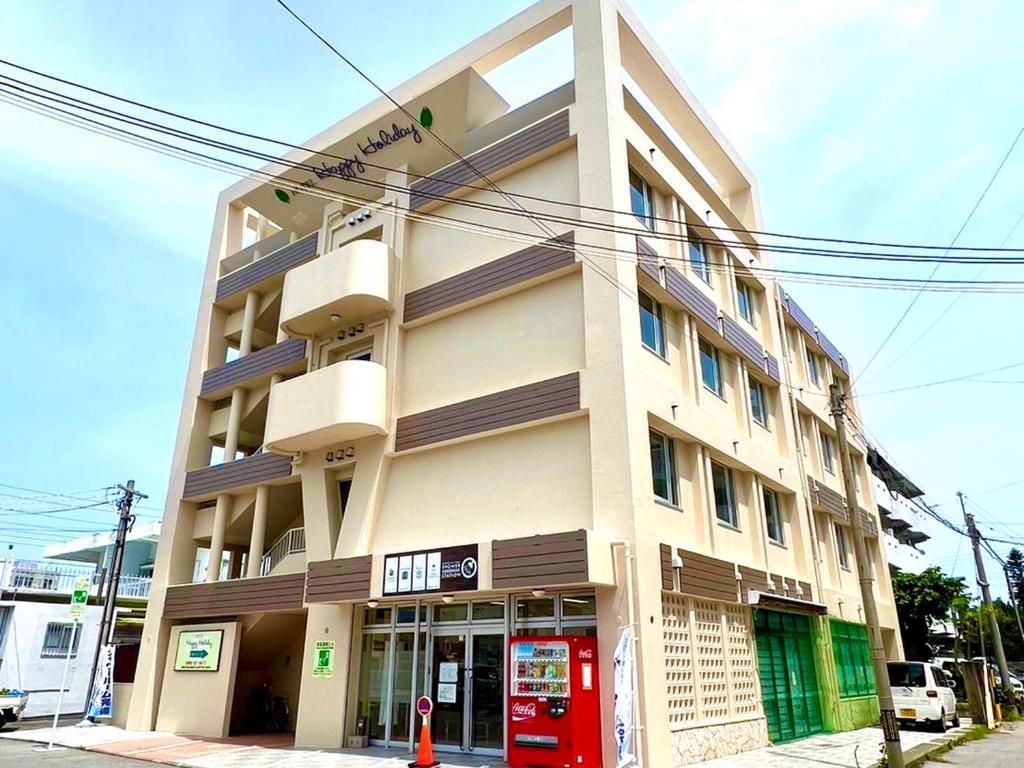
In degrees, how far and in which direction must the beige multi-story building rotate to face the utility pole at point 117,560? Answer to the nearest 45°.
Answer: approximately 90° to its right

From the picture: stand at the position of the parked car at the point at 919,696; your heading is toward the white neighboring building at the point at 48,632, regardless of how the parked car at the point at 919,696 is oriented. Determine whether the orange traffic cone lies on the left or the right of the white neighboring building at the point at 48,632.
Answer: left

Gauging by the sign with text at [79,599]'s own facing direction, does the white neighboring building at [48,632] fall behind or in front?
behind

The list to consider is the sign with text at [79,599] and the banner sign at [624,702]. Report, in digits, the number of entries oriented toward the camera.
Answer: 2

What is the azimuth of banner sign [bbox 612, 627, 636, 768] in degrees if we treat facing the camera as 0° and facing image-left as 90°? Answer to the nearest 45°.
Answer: approximately 0°

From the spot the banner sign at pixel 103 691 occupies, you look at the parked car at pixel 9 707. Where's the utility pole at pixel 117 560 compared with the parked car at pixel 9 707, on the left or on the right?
right

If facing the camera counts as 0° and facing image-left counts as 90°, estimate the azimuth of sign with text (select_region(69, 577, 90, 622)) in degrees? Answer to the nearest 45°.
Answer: approximately 0°

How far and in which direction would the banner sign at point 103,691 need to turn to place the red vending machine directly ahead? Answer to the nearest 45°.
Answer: approximately 45° to its left

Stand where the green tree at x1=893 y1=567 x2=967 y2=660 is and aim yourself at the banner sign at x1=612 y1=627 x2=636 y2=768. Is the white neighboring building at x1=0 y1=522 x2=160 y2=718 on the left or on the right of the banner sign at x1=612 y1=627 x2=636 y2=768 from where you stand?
right

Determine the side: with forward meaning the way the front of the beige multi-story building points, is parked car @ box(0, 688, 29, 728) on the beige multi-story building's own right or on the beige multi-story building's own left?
on the beige multi-story building's own right

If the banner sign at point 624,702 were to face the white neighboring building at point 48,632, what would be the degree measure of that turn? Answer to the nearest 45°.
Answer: approximately 135° to its right
